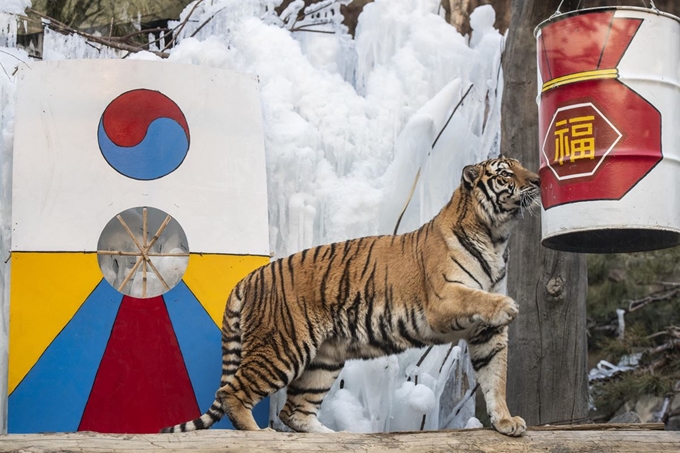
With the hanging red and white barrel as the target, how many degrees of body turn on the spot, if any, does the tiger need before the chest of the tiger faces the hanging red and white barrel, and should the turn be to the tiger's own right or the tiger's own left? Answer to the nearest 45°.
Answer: approximately 45° to the tiger's own right

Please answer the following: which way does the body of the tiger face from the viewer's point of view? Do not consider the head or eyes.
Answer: to the viewer's right
